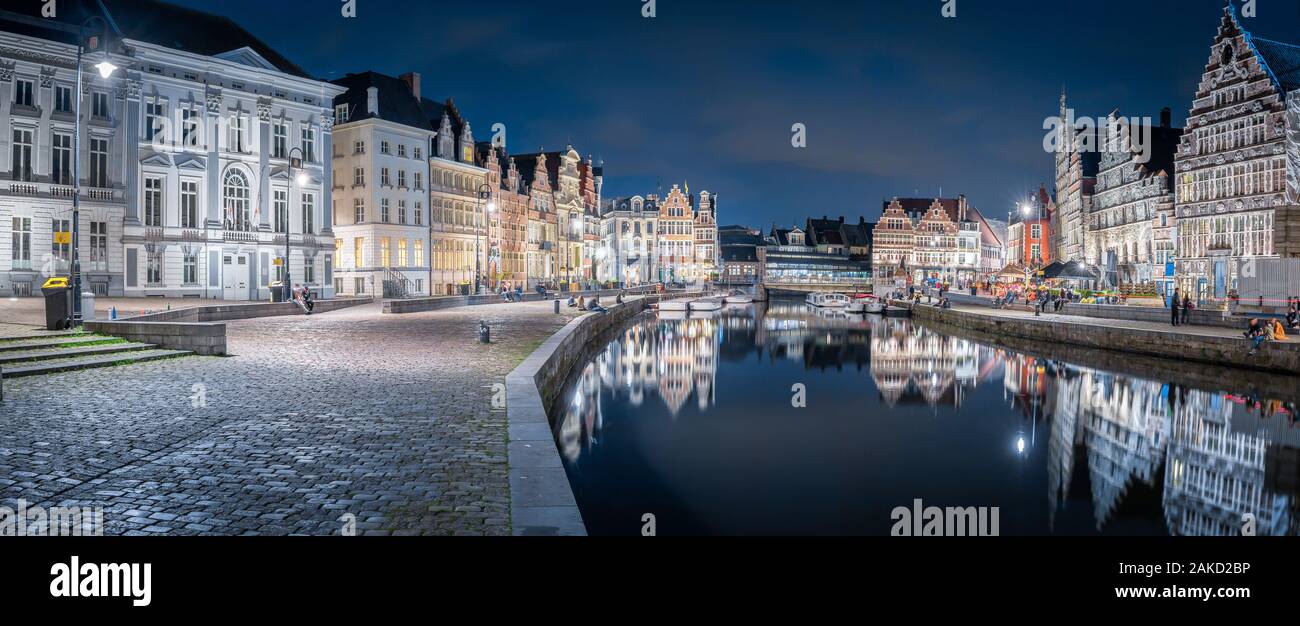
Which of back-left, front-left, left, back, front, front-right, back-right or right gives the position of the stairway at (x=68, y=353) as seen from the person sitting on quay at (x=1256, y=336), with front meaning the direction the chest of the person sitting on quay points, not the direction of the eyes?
front

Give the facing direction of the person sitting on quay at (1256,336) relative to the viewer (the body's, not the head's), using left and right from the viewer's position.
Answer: facing the viewer and to the left of the viewer
